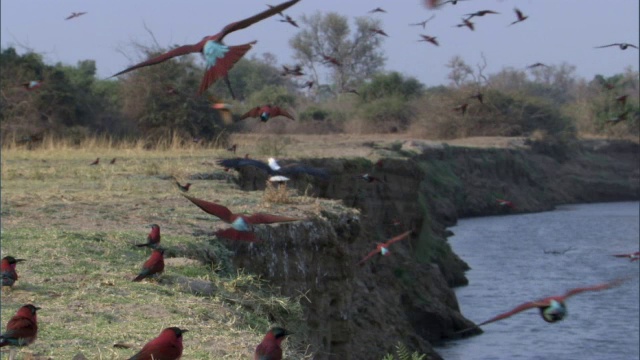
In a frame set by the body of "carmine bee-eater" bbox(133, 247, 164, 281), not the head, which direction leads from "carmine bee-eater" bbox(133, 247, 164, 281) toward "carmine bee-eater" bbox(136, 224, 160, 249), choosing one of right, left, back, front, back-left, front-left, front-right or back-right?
left

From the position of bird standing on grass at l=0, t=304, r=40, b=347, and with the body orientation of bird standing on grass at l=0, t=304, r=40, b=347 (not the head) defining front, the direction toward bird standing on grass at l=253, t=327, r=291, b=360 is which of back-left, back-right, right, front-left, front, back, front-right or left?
front-right

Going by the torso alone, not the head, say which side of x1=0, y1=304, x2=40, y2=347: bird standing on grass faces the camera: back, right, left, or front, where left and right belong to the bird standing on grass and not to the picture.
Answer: right

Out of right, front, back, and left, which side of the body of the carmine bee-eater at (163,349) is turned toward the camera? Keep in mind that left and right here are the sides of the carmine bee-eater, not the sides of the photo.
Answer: right

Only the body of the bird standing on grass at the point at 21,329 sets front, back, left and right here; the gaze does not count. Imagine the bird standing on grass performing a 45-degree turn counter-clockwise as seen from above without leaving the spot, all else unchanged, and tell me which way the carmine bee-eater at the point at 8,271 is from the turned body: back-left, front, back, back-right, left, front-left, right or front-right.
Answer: front-left

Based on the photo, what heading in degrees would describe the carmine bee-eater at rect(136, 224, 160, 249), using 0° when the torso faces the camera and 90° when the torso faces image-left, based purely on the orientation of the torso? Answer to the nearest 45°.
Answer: approximately 270°
